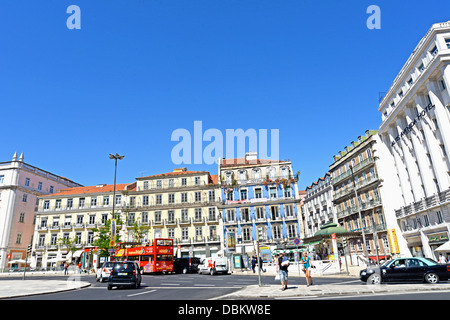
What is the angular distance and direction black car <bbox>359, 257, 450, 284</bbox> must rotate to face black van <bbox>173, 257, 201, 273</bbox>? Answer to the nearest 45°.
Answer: approximately 45° to its right

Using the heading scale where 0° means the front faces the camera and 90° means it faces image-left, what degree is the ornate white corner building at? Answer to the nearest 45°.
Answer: approximately 45°

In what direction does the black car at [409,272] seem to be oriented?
to the viewer's left

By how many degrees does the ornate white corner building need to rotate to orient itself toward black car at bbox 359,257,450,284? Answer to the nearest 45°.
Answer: approximately 45° to its left

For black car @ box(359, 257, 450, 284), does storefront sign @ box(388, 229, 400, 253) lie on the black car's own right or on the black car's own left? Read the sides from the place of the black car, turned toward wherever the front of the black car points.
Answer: on the black car's own right

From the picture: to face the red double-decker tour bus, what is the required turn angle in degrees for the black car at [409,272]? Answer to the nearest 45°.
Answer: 0° — it already faces it
